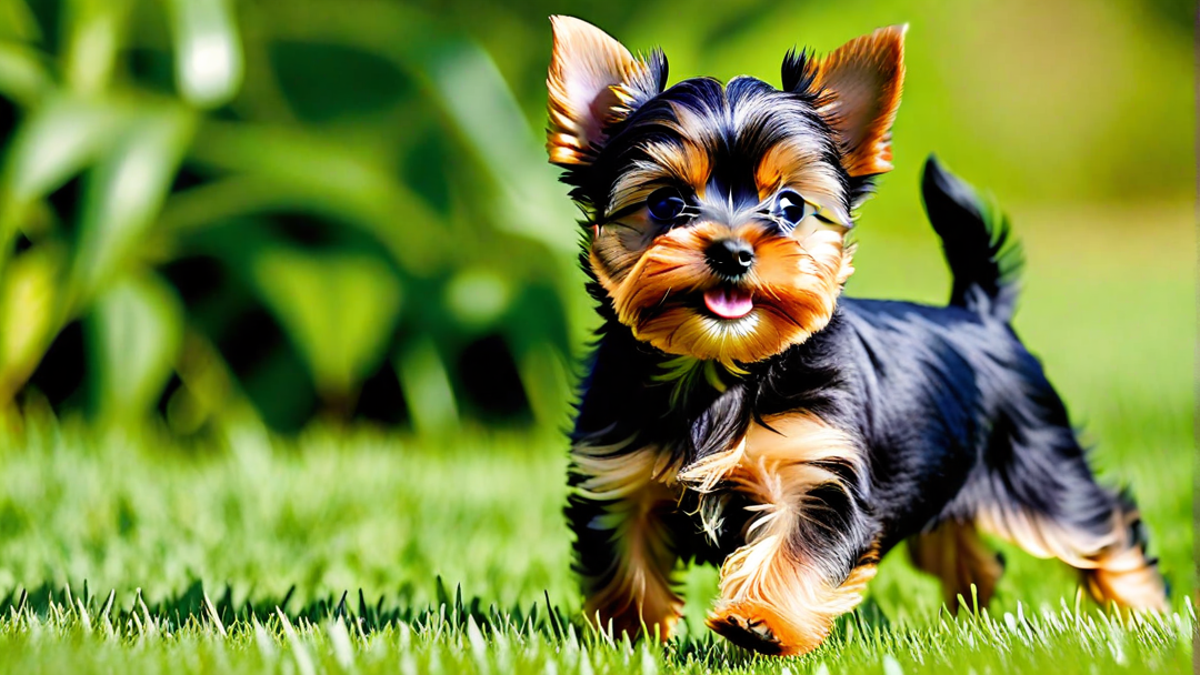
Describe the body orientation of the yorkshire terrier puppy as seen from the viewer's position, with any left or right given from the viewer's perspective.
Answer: facing the viewer and to the left of the viewer

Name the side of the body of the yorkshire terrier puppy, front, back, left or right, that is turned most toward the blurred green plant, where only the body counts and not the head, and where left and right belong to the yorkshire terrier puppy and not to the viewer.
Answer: right
